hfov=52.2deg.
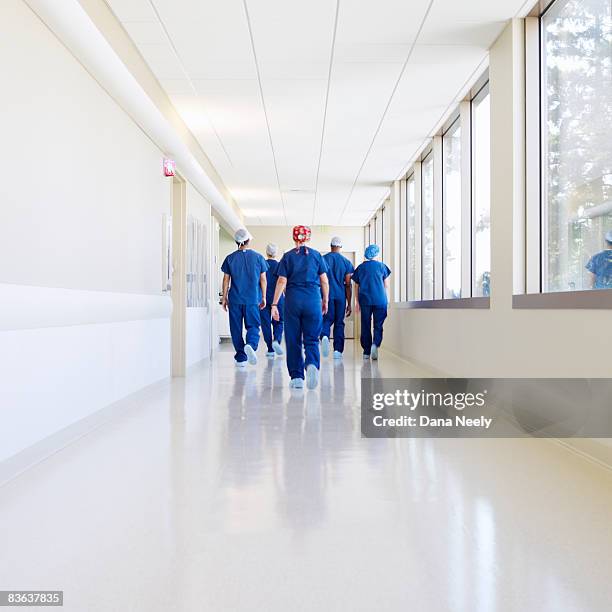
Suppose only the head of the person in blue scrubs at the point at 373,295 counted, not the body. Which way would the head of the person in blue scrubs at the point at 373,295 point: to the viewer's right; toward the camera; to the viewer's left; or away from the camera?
away from the camera

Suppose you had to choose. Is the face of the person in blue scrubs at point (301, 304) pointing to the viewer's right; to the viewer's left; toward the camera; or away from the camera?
away from the camera

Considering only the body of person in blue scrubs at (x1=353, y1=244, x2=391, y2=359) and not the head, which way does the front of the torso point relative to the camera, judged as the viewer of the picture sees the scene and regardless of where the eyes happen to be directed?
away from the camera

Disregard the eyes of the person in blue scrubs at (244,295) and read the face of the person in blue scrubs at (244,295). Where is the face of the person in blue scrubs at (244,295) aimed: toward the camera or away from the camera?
away from the camera

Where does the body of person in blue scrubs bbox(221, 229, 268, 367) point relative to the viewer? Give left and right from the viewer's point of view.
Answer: facing away from the viewer

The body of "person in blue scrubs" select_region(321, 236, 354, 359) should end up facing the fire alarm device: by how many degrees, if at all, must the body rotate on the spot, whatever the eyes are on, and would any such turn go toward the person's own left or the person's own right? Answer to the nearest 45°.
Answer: approximately 135° to the person's own left

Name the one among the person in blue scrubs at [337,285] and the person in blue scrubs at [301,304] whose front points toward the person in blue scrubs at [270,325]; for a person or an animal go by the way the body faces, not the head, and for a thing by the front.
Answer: the person in blue scrubs at [301,304]

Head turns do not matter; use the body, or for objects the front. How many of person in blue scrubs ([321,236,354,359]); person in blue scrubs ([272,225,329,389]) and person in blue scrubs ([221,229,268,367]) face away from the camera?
3

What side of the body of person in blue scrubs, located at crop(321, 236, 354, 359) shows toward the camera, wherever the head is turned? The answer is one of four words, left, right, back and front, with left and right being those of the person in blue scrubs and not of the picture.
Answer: back

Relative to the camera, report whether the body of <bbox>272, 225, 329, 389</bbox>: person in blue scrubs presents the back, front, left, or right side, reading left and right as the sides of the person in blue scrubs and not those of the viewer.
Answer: back
